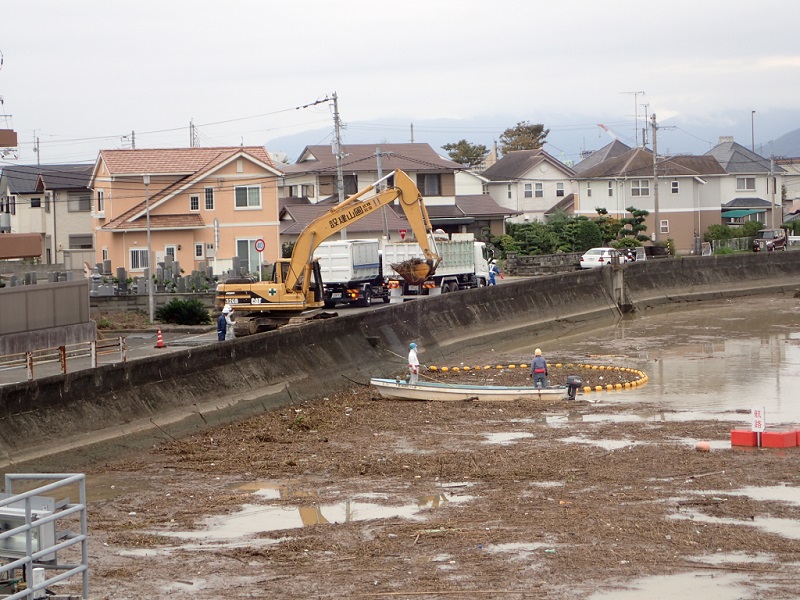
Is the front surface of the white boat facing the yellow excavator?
no

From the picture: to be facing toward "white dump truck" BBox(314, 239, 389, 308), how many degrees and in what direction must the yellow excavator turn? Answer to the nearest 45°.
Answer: approximately 90° to its left

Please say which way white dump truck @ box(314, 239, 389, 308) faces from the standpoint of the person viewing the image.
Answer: facing away from the viewer and to the right of the viewer

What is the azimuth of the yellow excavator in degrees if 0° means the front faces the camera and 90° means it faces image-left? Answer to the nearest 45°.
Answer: approximately 270°

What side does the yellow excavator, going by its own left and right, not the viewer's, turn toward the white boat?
right

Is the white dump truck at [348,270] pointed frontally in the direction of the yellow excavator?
no

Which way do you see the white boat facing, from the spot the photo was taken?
facing to the left of the viewer

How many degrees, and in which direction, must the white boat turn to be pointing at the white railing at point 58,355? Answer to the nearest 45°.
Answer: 0° — it already faces it

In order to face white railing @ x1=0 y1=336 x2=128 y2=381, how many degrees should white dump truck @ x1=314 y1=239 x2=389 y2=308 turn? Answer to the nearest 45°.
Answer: approximately 180°

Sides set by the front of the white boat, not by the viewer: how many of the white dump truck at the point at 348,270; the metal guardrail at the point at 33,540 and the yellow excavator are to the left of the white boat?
1

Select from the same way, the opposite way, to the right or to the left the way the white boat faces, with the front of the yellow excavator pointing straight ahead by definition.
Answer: the opposite way

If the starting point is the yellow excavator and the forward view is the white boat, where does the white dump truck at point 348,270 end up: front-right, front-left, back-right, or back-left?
back-left

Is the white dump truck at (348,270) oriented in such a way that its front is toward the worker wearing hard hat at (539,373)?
no

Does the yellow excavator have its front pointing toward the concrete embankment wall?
no

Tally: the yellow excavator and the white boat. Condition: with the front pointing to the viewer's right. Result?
1

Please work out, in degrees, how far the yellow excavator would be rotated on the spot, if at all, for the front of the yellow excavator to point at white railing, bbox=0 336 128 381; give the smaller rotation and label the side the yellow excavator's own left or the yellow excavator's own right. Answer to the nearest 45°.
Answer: approximately 135° to the yellow excavator's own right

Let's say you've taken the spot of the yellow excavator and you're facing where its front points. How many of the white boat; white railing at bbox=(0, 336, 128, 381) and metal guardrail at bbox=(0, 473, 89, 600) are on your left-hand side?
0
